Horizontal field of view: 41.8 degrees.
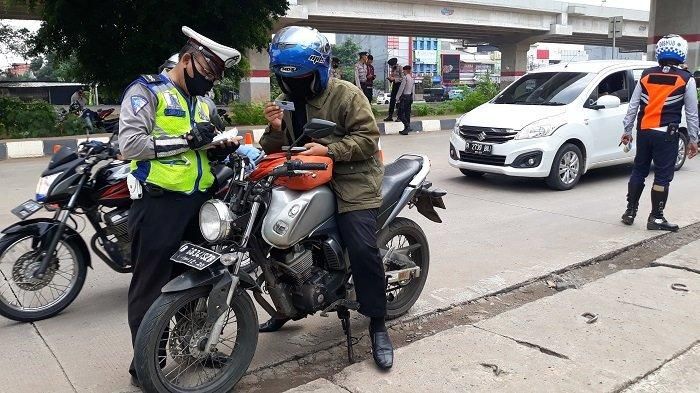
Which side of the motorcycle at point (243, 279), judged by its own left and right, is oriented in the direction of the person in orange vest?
back

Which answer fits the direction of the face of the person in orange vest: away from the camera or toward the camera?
away from the camera

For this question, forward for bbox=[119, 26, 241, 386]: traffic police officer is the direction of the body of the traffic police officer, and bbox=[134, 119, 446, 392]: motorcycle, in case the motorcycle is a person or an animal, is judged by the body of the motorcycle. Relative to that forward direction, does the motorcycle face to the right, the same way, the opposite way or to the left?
to the right

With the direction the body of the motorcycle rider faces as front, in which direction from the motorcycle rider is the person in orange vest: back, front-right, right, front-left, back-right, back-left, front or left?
back
